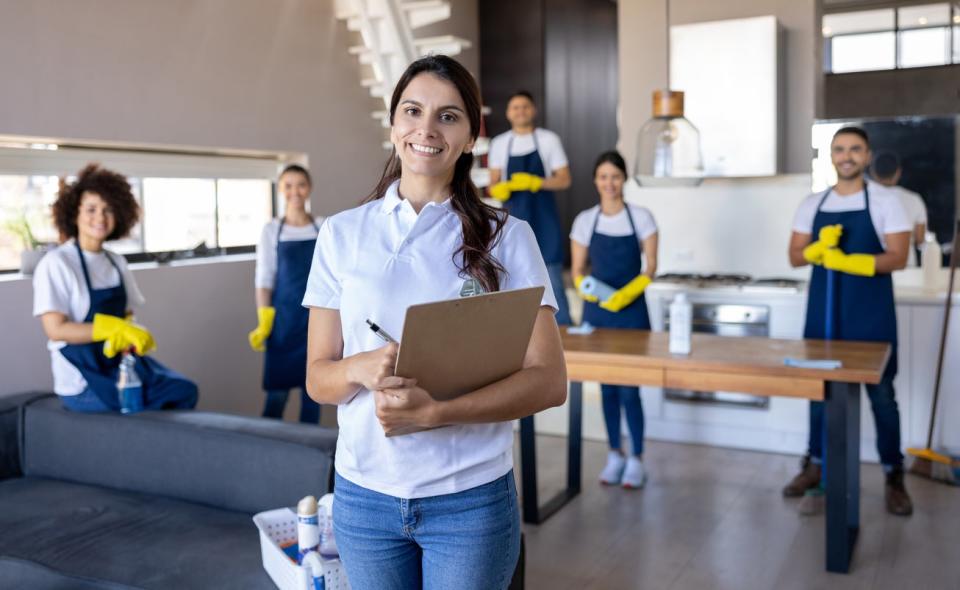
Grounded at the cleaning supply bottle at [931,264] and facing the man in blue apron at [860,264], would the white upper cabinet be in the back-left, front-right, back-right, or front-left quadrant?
front-right

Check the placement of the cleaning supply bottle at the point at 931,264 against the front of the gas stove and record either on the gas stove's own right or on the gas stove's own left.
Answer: on the gas stove's own left

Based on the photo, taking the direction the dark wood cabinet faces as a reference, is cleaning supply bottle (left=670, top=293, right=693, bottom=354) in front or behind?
in front

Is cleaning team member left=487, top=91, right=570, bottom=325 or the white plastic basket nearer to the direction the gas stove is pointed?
the white plastic basket

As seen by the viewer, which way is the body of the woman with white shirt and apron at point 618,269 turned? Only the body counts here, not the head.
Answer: toward the camera

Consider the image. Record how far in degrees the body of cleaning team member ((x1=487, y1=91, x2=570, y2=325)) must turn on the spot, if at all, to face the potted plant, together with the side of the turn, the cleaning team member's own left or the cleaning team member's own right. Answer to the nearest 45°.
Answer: approximately 45° to the cleaning team member's own right

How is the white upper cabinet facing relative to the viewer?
toward the camera

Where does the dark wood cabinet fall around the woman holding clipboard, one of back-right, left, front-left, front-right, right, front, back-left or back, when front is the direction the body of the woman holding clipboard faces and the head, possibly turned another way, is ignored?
back

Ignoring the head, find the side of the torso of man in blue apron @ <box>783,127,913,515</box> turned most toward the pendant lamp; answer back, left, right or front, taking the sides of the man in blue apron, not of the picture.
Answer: right

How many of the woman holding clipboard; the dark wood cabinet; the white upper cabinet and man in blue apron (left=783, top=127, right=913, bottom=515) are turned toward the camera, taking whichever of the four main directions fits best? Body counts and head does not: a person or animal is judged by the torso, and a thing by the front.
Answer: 4

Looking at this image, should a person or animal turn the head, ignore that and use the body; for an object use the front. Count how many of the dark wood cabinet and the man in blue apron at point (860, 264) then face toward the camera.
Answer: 2

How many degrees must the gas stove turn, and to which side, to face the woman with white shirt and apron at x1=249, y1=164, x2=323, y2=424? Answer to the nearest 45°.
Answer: approximately 45° to its right

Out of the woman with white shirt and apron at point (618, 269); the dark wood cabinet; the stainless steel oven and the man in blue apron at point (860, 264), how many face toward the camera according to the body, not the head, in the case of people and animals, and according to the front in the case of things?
4

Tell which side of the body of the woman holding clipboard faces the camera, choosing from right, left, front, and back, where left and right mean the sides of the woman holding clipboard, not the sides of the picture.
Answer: front
